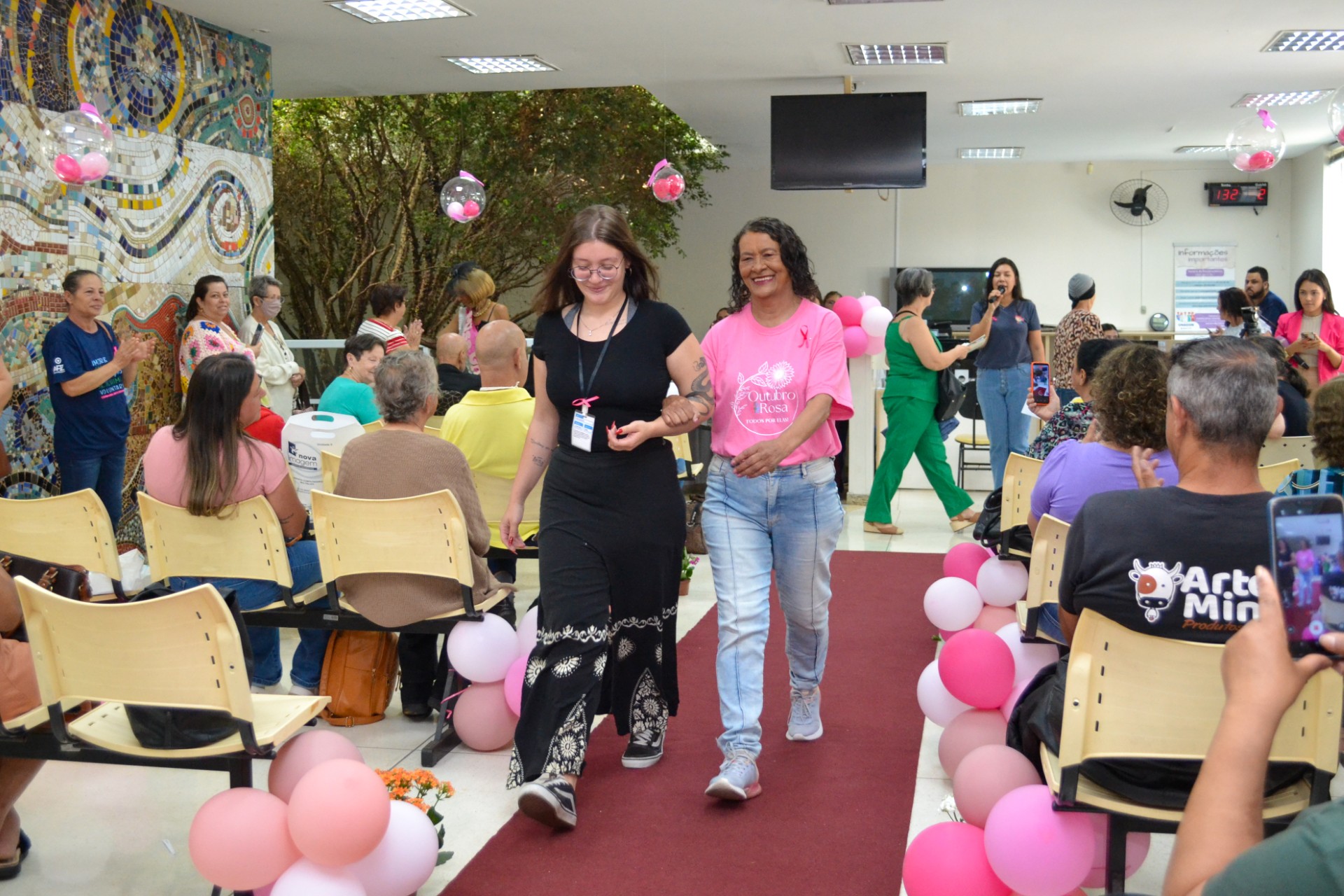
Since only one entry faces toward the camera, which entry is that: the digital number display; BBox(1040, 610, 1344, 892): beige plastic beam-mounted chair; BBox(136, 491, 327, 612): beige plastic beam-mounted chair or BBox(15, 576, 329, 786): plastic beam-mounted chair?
the digital number display

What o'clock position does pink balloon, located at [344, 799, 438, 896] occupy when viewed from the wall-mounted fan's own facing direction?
The pink balloon is roughly at 12 o'clock from the wall-mounted fan.

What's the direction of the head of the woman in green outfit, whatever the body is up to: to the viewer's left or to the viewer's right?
to the viewer's right

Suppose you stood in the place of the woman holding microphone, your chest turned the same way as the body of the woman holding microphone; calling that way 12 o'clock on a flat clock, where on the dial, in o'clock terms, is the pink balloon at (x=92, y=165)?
The pink balloon is roughly at 2 o'clock from the woman holding microphone.

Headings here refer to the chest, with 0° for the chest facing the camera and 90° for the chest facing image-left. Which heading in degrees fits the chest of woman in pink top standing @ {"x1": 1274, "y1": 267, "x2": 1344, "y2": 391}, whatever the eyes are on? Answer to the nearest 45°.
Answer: approximately 0°

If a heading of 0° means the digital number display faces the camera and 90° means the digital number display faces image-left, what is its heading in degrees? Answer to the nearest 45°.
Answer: approximately 0°
